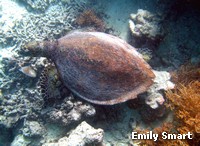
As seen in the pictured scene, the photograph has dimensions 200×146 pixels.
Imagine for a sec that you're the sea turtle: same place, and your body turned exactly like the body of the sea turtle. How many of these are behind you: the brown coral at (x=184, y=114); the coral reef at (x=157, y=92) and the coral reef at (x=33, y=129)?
2

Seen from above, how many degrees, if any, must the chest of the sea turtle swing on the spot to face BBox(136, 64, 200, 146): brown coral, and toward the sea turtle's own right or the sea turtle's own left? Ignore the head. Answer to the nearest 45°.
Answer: approximately 180°

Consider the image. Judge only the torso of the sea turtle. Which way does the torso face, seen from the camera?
to the viewer's left

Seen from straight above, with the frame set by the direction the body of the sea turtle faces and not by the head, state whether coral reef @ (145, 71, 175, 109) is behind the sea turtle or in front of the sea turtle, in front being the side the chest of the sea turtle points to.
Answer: behind
